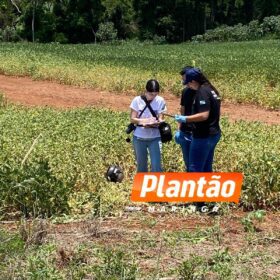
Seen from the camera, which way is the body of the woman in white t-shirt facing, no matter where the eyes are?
toward the camera

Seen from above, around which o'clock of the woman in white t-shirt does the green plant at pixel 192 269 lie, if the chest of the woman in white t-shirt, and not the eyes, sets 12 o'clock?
The green plant is roughly at 12 o'clock from the woman in white t-shirt.
